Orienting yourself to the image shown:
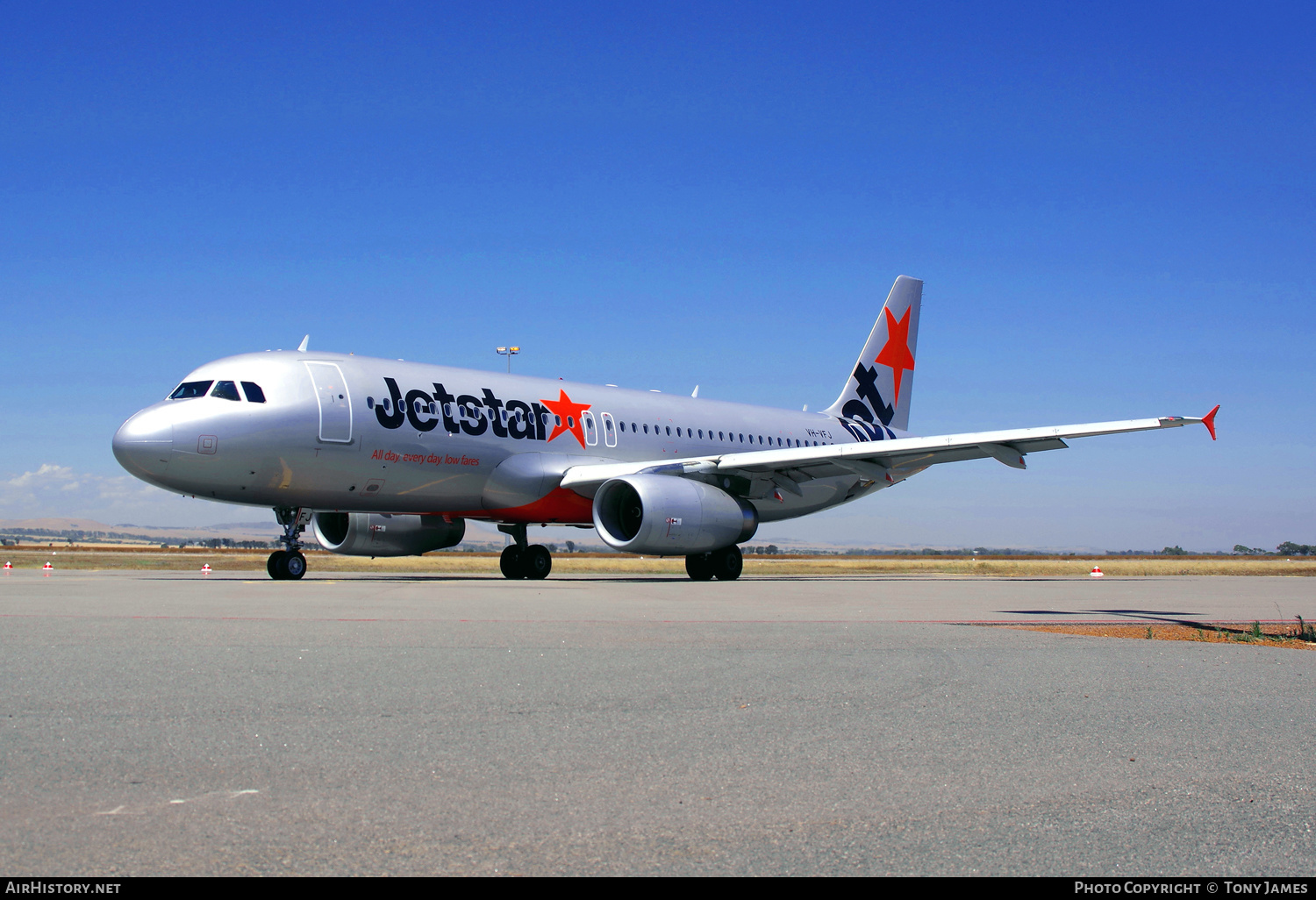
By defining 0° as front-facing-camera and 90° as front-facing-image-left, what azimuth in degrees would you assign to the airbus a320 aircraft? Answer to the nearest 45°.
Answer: approximately 45°
